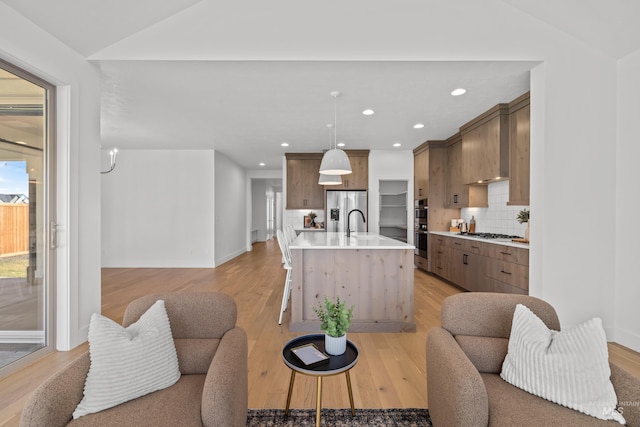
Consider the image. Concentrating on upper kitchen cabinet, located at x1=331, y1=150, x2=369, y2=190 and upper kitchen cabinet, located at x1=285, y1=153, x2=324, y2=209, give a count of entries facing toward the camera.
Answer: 2

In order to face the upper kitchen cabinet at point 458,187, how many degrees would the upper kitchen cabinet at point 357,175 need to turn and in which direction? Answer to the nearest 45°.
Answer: approximately 45° to its left

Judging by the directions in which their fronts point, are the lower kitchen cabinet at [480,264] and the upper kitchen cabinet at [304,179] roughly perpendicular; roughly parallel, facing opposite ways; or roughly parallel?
roughly perpendicular

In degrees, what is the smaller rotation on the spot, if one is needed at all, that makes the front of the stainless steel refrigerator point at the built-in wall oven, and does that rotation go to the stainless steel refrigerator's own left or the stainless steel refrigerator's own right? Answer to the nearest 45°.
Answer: approximately 90° to the stainless steel refrigerator's own left

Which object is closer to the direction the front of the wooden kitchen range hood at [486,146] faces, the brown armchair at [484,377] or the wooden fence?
the wooden fence

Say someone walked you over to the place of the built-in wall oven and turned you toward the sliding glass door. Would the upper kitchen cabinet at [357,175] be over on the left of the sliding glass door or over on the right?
right

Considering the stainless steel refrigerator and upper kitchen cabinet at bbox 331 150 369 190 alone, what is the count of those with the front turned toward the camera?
2

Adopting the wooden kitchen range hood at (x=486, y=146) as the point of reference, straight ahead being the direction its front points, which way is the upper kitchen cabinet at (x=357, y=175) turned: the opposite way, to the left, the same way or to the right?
to the left

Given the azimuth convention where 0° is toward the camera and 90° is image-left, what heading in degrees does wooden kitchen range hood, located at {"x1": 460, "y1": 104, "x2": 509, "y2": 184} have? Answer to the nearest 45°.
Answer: approximately 45°

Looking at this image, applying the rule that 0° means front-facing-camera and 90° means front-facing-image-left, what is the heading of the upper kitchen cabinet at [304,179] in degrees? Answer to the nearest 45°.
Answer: approximately 0°

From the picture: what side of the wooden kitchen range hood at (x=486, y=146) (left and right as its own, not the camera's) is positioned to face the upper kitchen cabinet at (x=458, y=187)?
right
